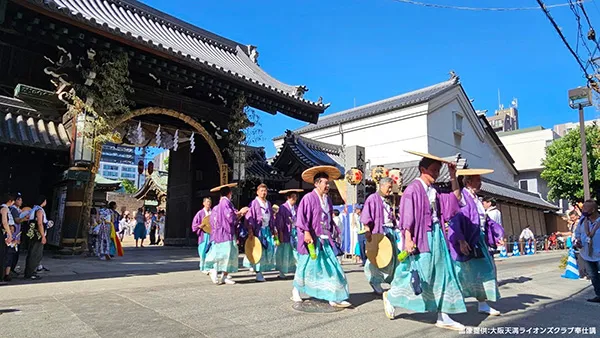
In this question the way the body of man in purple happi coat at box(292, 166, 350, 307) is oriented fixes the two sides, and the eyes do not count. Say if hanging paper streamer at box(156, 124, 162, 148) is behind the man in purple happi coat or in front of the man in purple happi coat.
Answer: behind

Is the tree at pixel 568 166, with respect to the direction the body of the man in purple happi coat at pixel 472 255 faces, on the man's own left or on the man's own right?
on the man's own left

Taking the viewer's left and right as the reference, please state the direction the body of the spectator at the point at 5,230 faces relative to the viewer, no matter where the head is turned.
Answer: facing to the right of the viewer

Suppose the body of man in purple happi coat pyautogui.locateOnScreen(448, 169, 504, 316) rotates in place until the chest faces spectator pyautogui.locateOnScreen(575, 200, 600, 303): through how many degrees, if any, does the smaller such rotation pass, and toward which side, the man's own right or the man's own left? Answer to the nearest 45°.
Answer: approximately 90° to the man's own left

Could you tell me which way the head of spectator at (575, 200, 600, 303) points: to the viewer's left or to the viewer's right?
to the viewer's left

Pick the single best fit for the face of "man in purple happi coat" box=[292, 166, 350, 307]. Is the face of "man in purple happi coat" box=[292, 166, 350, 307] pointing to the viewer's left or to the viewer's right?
to the viewer's right

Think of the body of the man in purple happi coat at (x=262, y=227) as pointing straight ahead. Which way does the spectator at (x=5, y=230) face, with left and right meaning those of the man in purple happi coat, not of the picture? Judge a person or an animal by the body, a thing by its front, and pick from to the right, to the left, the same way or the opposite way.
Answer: to the left

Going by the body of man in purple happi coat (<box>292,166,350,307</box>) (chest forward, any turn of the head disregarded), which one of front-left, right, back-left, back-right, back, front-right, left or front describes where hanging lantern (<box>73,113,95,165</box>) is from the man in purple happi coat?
back

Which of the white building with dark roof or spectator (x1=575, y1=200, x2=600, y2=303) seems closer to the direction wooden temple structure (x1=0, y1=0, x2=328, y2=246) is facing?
the spectator

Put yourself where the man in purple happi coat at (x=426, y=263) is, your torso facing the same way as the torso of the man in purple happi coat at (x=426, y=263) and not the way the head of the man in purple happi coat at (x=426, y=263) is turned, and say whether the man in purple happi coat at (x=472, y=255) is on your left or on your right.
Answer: on your left

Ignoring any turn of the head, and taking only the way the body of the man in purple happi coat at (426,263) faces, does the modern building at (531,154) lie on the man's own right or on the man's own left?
on the man's own left
